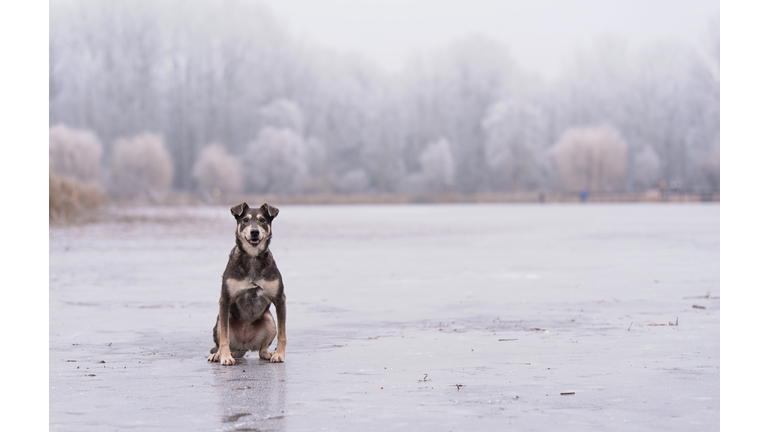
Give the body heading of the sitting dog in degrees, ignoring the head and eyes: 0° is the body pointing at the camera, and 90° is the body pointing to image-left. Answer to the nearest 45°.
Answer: approximately 0°
